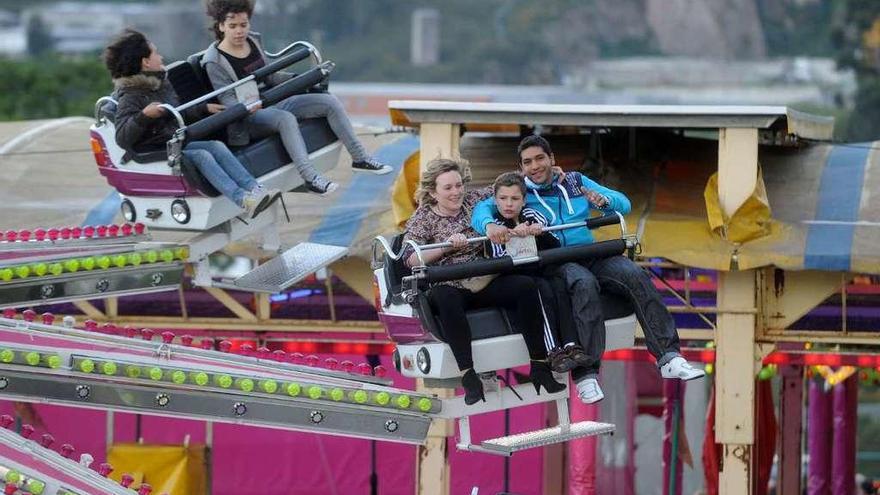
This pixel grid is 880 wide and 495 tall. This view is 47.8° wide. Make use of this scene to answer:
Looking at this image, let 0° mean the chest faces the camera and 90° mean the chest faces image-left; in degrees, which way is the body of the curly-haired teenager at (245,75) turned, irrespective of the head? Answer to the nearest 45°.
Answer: approximately 315°

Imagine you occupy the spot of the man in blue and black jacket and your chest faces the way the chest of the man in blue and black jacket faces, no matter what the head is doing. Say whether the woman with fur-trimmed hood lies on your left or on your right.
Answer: on your right

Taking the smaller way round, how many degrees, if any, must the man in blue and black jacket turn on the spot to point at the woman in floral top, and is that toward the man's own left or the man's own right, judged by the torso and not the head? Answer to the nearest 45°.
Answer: approximately 90° to the man's own right

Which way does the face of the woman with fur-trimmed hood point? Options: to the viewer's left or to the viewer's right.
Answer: to the viewer's right

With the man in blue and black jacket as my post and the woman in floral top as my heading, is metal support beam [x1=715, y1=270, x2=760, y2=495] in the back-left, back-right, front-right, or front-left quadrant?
back-right

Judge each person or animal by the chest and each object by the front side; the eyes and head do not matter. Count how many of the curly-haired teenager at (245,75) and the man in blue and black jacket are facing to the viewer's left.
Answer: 0

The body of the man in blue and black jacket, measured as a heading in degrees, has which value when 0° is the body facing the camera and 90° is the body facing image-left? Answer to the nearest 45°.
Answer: approximately 0°

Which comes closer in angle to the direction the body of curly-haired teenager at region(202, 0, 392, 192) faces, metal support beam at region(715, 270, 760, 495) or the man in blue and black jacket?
the man in blue and black jacket

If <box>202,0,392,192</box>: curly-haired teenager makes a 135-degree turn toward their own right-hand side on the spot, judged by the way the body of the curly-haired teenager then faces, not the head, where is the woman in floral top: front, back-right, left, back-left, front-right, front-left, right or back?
back-left
